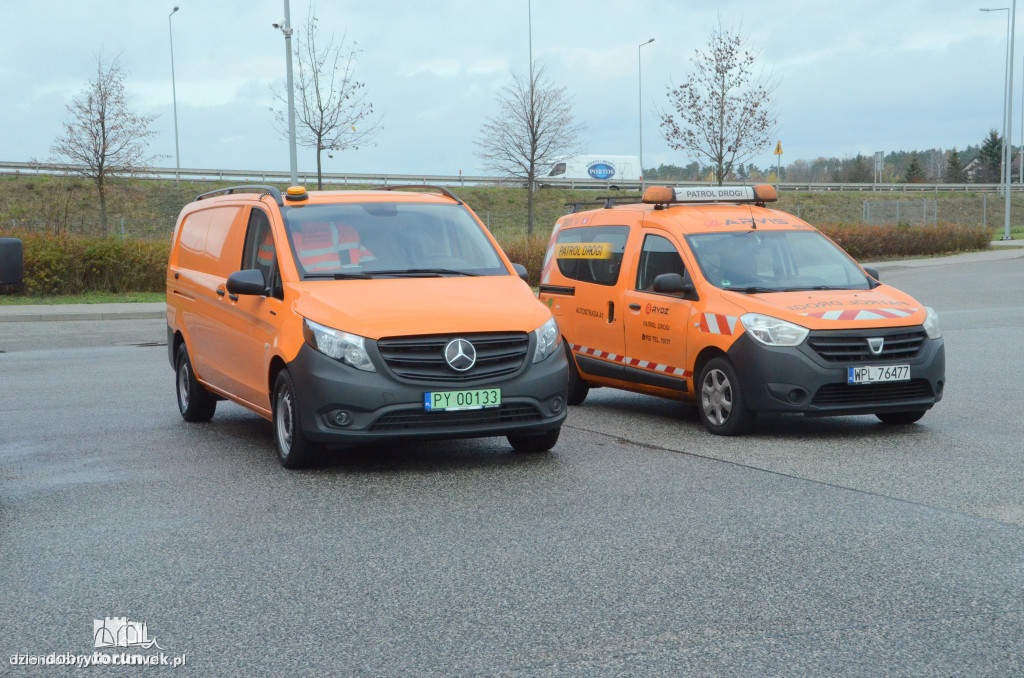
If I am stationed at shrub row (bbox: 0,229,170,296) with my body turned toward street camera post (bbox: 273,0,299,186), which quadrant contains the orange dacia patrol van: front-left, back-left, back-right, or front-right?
back-right

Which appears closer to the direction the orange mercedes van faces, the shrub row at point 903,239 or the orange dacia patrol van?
the orange dacia patrol van

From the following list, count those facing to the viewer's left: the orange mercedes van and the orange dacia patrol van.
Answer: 0

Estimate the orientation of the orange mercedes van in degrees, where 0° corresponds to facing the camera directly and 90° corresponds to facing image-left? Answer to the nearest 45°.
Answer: approximately 315°

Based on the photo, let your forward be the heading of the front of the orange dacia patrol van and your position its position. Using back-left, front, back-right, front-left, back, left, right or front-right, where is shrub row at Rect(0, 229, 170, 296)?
back

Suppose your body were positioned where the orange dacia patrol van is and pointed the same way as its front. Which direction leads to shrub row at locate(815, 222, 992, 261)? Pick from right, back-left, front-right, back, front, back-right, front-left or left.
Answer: back-left

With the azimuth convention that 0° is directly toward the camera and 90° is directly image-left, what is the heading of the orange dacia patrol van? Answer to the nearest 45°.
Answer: approximately 315°

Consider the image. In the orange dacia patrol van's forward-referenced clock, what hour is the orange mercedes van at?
The orange mercedes van is roughly at 3 o'clock from the orange dacia patrol van.

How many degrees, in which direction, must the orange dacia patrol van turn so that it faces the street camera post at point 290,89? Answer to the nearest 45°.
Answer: approximately 180°

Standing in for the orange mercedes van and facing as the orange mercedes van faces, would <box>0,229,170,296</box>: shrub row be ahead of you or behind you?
behind

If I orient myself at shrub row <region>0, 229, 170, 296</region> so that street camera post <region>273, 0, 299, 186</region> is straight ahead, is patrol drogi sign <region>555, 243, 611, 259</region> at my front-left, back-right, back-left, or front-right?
back-right

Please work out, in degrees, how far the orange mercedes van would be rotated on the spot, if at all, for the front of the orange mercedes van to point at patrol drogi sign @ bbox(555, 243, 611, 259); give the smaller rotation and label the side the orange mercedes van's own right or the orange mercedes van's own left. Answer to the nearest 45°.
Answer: approximately 90° to the orange mercedes van's own left
